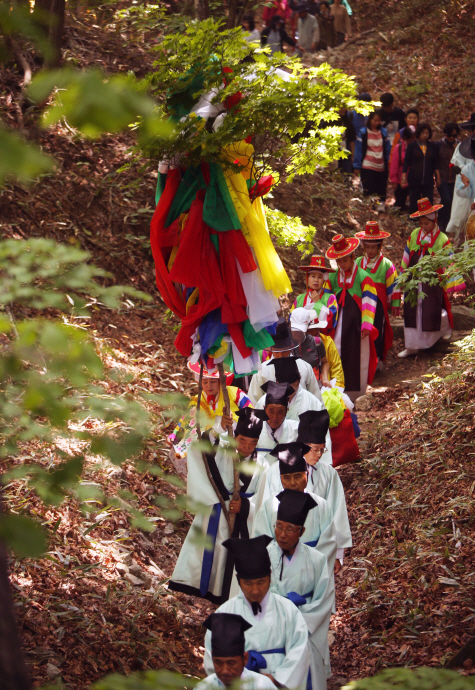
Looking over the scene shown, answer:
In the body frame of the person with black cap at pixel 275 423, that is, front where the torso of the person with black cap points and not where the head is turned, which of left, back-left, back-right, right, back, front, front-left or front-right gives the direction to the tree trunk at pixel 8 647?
front

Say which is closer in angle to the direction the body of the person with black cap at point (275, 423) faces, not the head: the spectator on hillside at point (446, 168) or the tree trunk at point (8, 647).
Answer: the tree trunk

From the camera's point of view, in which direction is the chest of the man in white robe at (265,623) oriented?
toward the camera

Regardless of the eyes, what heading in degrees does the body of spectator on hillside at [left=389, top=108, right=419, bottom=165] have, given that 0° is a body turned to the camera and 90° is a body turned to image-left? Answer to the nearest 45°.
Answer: approximately 0°

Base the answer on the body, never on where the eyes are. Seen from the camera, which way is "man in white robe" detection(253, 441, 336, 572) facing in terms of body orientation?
toward the camera

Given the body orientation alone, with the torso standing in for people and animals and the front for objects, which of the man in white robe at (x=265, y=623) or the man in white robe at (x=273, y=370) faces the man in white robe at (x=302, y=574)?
the man in white robe at (x=273, y=370)

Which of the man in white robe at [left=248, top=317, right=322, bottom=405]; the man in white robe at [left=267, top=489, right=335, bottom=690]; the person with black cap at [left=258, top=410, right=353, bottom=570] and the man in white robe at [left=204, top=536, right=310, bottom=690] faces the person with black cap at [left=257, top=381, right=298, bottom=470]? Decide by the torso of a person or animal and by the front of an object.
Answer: the man in white robe at [left=248, top=317, right=322, bottom=405]

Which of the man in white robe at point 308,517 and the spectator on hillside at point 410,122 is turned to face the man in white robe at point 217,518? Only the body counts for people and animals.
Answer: the spectator on hillside

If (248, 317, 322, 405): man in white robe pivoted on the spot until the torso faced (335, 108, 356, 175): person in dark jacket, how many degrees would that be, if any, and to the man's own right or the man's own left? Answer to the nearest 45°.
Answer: approximately 180°

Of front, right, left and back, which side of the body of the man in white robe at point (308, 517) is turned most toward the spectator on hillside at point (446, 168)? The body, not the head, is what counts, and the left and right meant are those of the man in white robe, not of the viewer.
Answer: back
